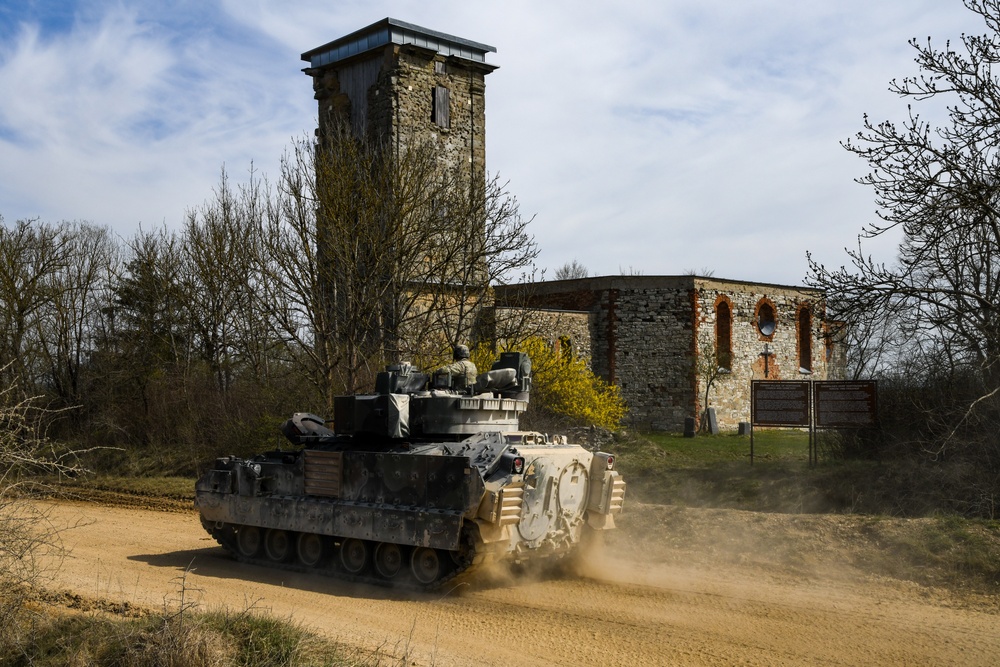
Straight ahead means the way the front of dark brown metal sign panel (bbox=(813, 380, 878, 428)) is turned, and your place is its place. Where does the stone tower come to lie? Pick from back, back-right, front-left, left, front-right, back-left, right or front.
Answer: back-right

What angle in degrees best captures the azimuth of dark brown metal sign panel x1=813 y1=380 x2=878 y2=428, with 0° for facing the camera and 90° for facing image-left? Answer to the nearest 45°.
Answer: approximately 0°

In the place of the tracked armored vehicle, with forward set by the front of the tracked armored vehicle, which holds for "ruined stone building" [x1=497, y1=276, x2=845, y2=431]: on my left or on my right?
on my right

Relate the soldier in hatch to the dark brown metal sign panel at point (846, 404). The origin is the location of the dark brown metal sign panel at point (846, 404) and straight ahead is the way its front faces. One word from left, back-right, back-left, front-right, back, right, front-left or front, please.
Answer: front-right

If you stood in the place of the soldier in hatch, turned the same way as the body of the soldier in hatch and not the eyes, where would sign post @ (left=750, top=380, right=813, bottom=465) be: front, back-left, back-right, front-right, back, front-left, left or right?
right

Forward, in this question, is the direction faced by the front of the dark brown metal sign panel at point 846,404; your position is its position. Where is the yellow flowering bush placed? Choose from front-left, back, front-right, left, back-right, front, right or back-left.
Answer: back-right

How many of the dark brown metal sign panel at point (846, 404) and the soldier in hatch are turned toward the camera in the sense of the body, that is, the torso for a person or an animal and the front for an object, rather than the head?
1
